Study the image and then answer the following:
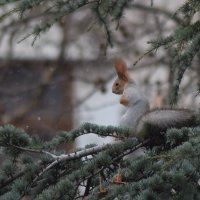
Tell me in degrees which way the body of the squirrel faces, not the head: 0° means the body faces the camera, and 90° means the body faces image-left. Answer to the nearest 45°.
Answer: approximately 90°
